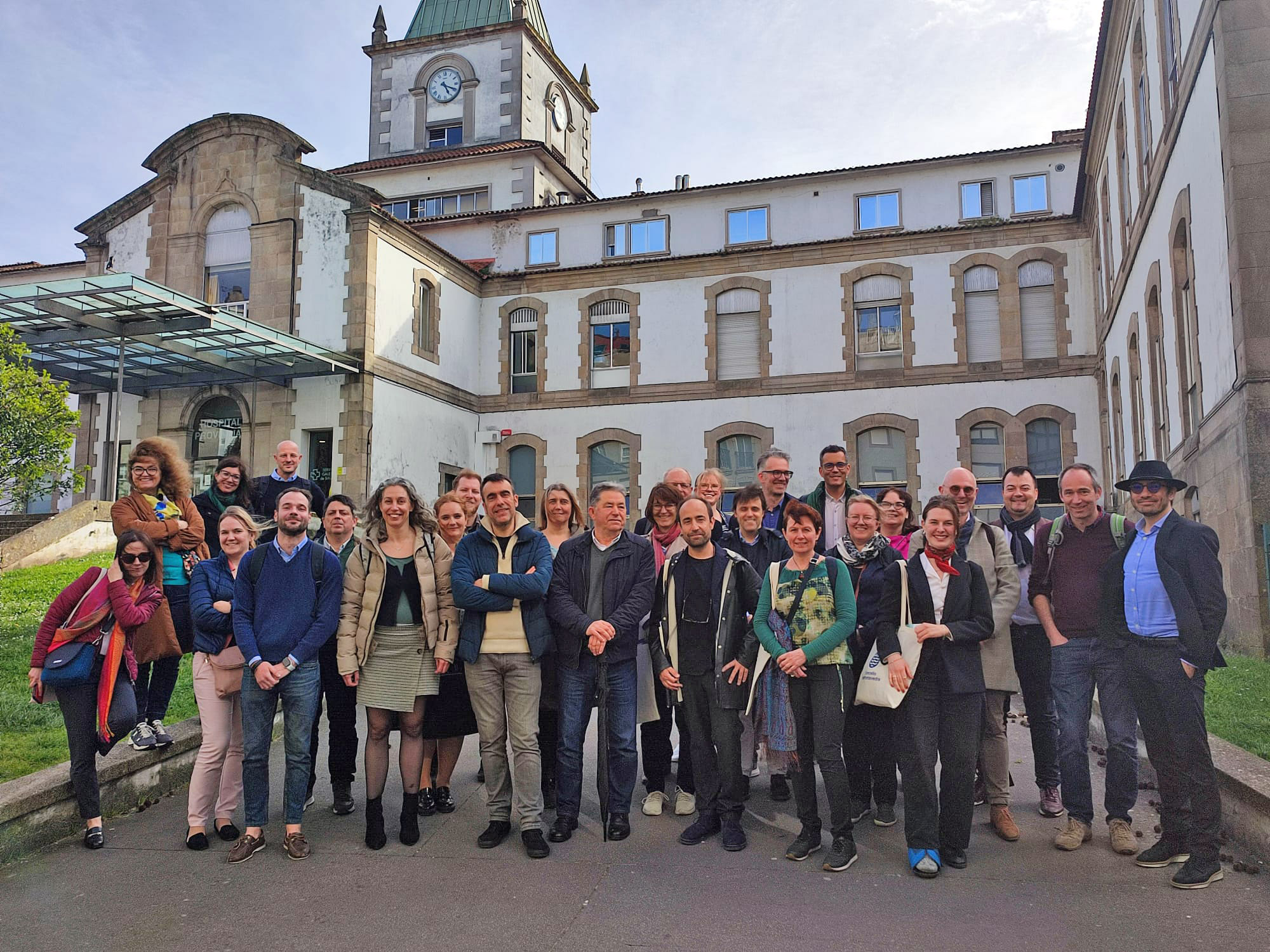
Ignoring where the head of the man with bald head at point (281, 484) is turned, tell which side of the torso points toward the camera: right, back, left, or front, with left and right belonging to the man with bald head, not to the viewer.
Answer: front

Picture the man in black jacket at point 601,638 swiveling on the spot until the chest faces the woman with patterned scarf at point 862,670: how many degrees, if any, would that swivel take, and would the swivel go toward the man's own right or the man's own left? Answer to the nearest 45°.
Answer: approximately 90° to the man's own left

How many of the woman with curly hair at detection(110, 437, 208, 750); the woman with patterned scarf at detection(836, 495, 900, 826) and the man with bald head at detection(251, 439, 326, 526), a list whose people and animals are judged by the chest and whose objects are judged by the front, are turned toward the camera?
3

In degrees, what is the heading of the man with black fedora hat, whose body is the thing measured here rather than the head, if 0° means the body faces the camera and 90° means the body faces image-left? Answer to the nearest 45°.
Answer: approximately 45°

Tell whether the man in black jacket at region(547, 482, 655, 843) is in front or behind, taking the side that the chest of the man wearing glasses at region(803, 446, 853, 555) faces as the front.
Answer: in front

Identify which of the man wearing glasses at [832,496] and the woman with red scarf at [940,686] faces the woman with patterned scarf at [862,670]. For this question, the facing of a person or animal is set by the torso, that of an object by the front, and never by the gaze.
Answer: the man wearing glasses

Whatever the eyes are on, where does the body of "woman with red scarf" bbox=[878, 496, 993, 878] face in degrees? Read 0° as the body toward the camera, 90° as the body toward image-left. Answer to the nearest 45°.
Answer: approximately 0°

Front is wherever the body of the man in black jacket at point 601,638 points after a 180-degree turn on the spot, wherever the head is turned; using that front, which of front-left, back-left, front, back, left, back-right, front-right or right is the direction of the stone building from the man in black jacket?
front

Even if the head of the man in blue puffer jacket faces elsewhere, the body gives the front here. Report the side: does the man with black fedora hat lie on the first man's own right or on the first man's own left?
on the first man's own left

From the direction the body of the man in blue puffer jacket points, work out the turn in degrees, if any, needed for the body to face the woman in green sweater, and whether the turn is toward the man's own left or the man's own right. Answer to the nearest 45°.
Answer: approximately 90° to the man's own left

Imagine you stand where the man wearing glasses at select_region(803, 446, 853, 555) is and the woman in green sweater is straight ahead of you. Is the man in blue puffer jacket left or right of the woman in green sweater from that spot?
right

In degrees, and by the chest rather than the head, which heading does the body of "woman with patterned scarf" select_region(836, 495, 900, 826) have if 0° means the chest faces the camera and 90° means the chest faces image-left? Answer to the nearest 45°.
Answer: approximately 0°
